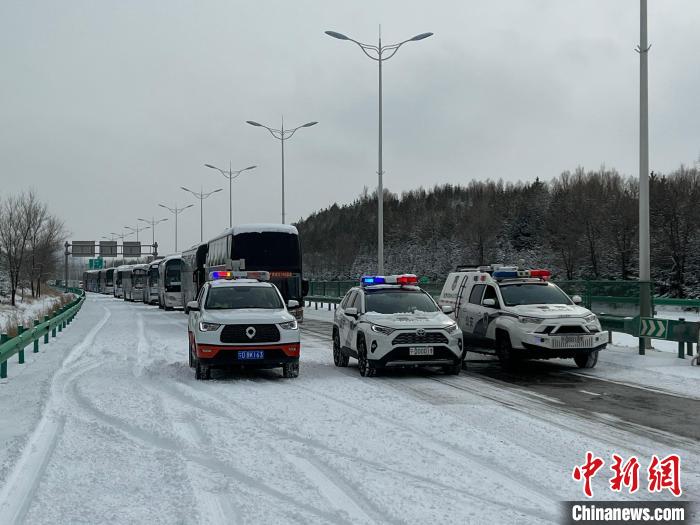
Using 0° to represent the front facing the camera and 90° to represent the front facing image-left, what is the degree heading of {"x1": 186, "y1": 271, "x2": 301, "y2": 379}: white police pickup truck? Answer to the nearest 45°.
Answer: approximately 0°

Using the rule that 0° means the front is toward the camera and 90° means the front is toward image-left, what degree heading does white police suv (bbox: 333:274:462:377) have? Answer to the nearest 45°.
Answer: approximately 315°

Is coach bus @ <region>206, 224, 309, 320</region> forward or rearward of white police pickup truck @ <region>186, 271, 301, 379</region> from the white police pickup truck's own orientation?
rearward

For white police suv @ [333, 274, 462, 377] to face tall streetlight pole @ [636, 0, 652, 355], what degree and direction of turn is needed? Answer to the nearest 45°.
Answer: approximately 90° to its left

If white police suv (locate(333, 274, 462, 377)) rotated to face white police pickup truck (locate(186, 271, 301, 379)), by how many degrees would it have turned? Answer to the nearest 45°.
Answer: approximately 135° to its right

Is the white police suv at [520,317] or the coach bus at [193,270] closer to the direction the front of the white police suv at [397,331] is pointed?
the white police suv

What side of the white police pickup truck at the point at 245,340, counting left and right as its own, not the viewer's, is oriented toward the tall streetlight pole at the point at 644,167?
left

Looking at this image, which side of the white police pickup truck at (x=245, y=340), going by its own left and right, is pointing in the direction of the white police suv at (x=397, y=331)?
left

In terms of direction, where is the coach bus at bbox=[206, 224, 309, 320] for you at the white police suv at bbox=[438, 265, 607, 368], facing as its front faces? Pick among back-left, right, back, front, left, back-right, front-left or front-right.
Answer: back

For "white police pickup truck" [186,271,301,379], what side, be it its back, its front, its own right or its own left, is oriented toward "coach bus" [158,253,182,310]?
back
